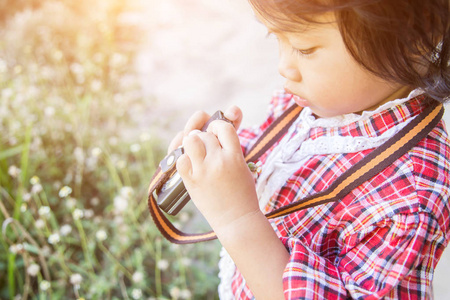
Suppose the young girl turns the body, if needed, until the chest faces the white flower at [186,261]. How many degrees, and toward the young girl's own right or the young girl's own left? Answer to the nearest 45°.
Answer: approximately 45° to the young girl's own right

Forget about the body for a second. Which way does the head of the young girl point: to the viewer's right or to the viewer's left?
to the viewer's left

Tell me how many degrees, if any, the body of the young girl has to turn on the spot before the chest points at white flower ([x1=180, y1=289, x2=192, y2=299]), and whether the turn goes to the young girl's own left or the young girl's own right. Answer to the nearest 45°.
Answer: approximately 45° to the young girl's own right

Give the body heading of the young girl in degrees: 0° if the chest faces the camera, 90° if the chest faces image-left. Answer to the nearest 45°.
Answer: approximately 90°

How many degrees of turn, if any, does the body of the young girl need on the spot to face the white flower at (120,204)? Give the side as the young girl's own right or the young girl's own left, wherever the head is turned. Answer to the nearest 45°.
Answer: approximately 45° to the young girl's own right
